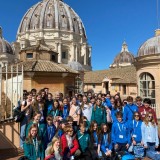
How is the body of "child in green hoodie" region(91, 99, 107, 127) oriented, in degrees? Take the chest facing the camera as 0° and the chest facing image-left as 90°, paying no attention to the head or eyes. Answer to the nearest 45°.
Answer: approximately 0°

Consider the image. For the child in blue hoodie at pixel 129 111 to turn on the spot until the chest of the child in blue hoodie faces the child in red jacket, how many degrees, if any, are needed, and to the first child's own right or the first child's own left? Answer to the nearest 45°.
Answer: approximately 45° to the first child's own right

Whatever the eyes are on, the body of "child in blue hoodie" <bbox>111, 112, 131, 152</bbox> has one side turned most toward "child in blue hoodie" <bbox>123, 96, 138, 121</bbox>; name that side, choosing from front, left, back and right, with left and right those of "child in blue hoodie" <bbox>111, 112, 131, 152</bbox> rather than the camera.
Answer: back

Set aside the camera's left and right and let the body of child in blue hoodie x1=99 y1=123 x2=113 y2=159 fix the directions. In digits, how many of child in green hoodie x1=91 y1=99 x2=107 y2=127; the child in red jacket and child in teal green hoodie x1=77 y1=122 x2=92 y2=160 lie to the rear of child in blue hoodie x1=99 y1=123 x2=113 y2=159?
1

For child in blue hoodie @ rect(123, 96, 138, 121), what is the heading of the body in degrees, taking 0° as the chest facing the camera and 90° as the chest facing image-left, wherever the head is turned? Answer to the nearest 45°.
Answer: approximately 0°

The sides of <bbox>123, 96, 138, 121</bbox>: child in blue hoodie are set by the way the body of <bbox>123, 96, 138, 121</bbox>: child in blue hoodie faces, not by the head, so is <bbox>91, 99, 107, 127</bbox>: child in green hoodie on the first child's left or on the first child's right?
on the first child's right

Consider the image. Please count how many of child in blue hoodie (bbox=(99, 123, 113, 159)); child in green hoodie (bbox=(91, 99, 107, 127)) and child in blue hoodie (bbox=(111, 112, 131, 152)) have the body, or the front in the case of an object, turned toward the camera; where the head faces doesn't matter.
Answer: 3

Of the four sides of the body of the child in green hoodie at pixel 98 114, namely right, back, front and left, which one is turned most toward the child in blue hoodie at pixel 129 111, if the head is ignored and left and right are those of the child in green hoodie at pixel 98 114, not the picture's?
left

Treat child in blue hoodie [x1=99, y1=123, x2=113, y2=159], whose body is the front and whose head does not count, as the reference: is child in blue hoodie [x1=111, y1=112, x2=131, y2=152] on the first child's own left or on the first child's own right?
on the first child's own left

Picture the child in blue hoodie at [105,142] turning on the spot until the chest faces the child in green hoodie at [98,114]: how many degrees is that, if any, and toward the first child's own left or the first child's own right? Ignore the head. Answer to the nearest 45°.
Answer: approximately 180°

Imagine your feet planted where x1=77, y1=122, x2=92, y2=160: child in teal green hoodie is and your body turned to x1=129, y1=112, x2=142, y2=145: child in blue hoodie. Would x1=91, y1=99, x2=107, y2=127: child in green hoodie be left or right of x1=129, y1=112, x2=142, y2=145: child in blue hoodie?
left

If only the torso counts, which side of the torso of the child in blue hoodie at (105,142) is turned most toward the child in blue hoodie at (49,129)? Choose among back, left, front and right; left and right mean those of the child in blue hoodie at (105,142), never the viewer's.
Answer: right
